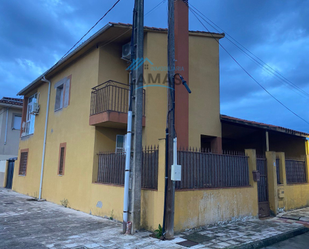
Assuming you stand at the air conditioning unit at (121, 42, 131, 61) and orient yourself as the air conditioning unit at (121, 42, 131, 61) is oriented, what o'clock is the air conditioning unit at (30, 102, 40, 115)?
the air conditioning unit at (30, 102, 40, 115) is roughly at 3 o'clock from the air conditioning unit at (121, 42, 131, 61).

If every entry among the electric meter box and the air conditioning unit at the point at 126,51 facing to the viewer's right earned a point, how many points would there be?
0

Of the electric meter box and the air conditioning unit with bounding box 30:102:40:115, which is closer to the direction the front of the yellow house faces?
the electric meter box

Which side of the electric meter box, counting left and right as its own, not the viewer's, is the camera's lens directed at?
front

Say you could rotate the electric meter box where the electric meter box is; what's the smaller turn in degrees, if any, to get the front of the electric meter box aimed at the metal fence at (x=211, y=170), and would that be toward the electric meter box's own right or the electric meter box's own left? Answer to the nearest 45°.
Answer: approximately 135° to the electric meter box's own left

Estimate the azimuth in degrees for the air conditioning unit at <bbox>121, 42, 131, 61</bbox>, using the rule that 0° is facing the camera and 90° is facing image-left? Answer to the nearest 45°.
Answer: approximately 45°

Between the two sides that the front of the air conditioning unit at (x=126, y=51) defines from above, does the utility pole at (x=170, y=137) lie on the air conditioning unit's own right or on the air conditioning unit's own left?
on the air conditioning unit's own left

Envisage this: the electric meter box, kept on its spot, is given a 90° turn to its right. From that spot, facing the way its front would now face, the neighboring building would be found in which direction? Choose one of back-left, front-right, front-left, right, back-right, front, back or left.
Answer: front-right

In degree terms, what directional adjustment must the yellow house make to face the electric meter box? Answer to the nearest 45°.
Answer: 0° — it already faces it

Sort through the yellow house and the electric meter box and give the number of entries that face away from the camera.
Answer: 0
